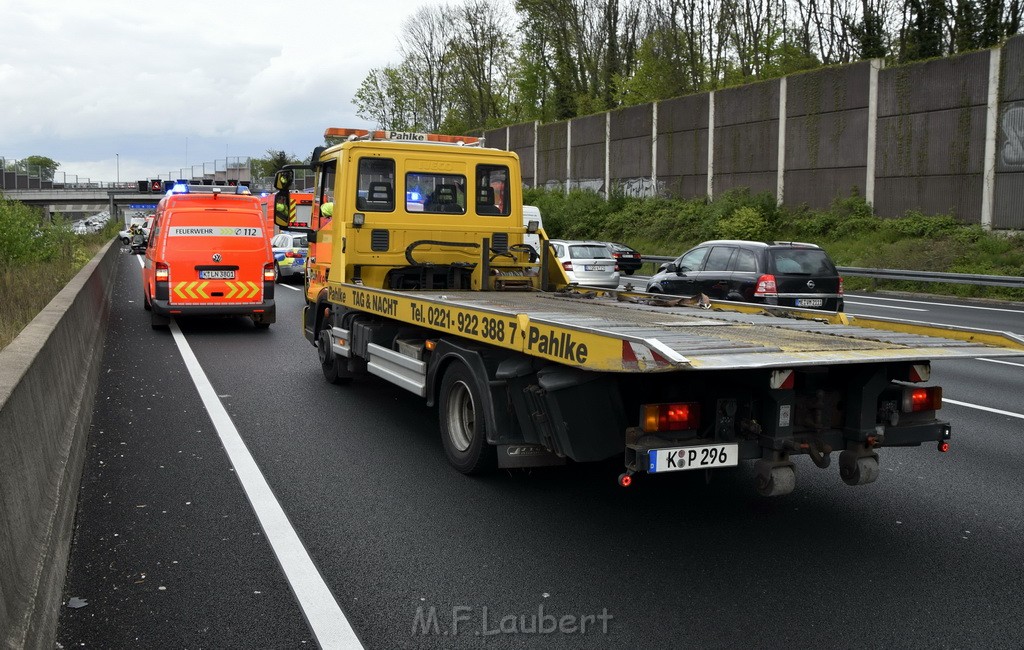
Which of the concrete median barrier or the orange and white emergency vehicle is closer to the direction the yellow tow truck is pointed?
the orange and white emergency vehicle

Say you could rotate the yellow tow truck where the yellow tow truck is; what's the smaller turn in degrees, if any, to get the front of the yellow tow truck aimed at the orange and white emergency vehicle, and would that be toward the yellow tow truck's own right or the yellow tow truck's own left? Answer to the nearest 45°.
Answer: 0° — it already faces it

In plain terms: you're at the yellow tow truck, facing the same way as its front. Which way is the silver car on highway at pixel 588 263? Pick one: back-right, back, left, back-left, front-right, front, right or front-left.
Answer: front-right

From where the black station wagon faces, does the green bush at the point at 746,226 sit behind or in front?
in front

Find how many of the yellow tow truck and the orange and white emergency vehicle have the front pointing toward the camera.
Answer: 0

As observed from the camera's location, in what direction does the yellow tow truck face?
facing away from the viewer and to the left of the viewer

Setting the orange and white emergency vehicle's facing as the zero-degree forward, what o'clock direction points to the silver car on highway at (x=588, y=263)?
The silver car on highway is roughly at 2 o'clock from the orange and white emergency vehicle.

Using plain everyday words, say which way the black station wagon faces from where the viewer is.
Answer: facing away from the viewer and to the left of the viewer

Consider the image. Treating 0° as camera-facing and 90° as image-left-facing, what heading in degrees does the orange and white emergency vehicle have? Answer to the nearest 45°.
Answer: approximately 180°

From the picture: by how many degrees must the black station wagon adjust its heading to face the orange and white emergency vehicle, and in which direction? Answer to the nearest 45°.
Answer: approximately 45° to its left
